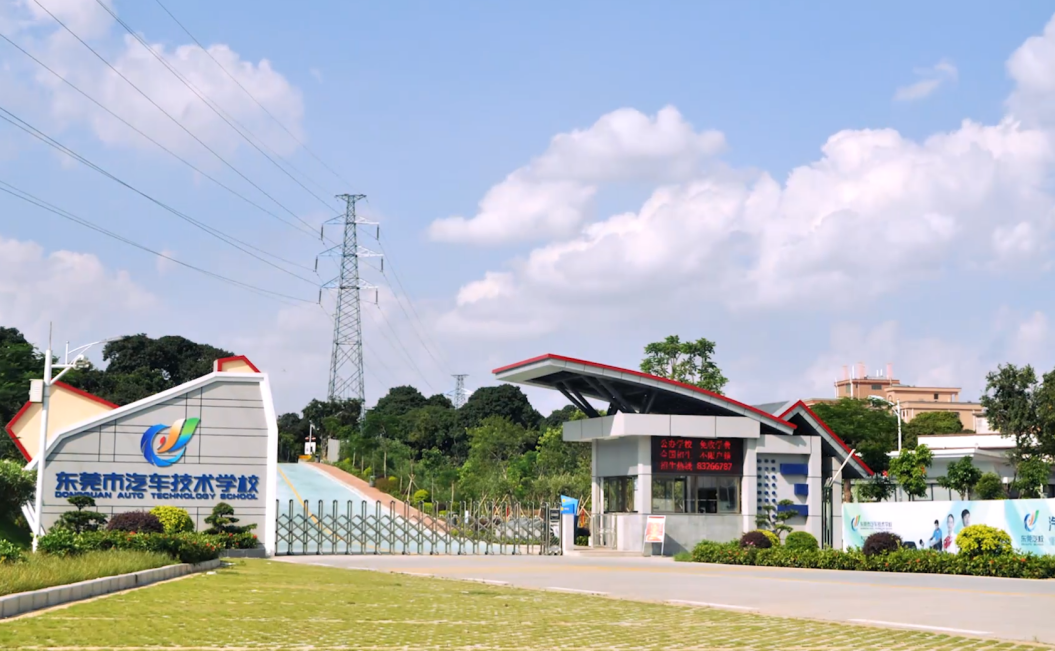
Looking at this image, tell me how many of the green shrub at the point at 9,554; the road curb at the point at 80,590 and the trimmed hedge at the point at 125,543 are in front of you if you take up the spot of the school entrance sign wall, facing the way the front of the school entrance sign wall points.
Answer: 3

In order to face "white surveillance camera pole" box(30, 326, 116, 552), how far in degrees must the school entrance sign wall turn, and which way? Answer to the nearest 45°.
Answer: approximately 45° to its right

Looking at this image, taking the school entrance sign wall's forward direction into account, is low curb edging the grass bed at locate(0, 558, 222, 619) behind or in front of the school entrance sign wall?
in front

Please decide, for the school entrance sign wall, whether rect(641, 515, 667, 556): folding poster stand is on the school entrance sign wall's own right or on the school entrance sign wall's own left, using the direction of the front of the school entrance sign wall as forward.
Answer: on the school entrance sign wall's own left

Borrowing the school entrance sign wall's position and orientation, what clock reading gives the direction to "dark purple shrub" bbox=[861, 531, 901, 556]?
The dark purple shrub is roughly at 10 o'clock from the school entrance sign wall.

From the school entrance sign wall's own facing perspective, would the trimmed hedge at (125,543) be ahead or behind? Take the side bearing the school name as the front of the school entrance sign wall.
ahead

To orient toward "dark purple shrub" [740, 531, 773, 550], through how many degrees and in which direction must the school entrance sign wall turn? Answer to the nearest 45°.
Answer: approximately 90° to its left

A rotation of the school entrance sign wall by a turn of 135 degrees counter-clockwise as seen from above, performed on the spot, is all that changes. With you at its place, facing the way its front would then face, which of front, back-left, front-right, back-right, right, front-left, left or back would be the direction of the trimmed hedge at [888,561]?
right

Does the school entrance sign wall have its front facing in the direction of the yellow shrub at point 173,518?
yes

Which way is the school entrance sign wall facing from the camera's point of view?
toward the camera

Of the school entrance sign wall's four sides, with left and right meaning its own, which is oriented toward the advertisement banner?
left
